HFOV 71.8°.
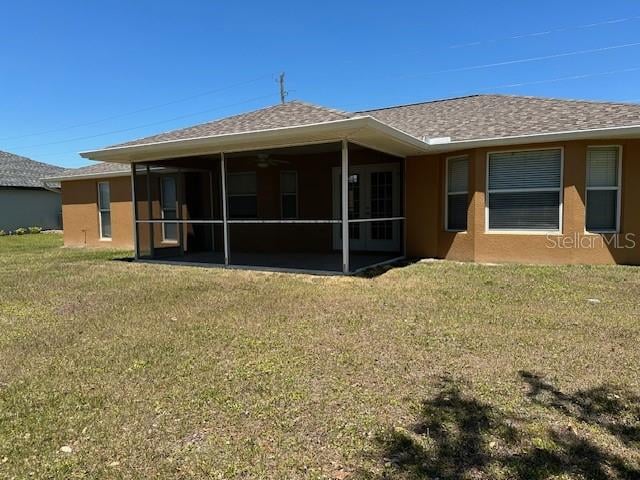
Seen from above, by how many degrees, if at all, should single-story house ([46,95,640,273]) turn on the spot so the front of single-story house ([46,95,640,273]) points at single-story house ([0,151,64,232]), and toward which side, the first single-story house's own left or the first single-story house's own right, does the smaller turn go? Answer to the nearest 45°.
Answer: approximately 45° to the first single-story house's own left

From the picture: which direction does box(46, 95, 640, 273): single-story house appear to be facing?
away from the camera
